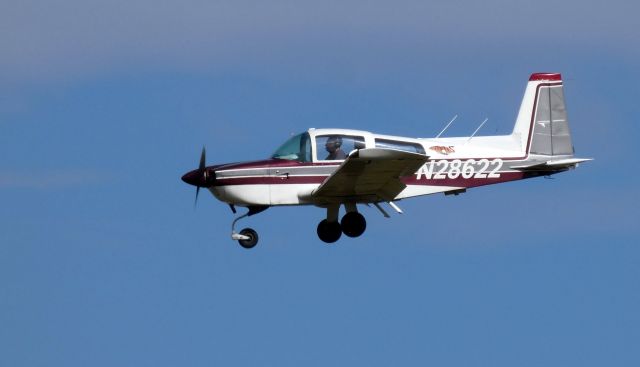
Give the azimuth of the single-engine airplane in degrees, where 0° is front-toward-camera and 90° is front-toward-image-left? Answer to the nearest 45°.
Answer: approximately 90°

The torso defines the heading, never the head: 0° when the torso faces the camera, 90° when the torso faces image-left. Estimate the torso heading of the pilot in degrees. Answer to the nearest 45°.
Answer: approximately 90°
